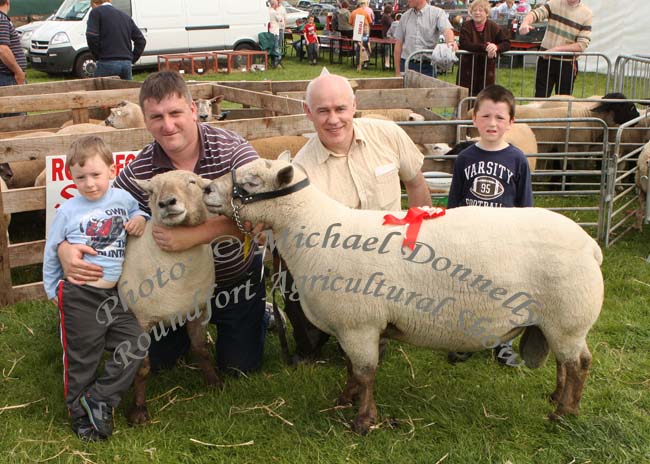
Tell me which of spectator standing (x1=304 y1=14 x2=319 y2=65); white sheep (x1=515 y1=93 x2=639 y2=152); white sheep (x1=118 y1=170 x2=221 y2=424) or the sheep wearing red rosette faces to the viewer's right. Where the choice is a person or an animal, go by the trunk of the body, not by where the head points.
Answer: white sheep (x1=515 y1=93 x2=639 y2=152)

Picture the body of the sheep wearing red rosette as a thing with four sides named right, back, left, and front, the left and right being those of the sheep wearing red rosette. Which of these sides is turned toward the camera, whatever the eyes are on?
left

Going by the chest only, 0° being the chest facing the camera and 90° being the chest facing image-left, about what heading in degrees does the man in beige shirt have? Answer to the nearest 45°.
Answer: approximately 0°

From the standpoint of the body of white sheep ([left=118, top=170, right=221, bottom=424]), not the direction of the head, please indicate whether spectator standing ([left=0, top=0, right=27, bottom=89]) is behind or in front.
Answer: behind

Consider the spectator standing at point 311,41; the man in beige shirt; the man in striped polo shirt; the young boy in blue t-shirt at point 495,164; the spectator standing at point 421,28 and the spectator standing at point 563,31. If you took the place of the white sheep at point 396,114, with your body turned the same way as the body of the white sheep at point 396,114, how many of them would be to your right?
3

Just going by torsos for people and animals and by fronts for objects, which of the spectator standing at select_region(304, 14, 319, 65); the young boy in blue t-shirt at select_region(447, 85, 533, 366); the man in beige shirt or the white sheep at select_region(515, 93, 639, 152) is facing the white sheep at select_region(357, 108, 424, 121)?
the spectator standing

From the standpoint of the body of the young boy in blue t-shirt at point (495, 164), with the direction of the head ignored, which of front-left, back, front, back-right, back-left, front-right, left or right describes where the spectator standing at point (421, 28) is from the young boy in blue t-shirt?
back

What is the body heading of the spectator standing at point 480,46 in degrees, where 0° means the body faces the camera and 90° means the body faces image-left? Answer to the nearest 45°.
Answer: approximately 0°

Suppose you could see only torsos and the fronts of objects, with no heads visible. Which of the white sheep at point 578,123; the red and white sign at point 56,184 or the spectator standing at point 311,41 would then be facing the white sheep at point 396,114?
the spectator standing

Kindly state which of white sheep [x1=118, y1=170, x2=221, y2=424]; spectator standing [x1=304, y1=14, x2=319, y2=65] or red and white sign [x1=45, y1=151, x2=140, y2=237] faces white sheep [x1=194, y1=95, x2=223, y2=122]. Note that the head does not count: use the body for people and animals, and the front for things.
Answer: the spectator standing
